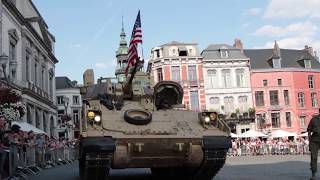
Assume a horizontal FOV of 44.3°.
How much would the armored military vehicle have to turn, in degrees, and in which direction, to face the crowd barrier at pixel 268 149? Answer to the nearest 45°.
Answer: approximately 180°

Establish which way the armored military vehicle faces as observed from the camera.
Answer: facing the viewer

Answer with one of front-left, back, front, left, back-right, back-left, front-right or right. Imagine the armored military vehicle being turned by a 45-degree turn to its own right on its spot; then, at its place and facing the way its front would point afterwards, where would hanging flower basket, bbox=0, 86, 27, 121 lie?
right
